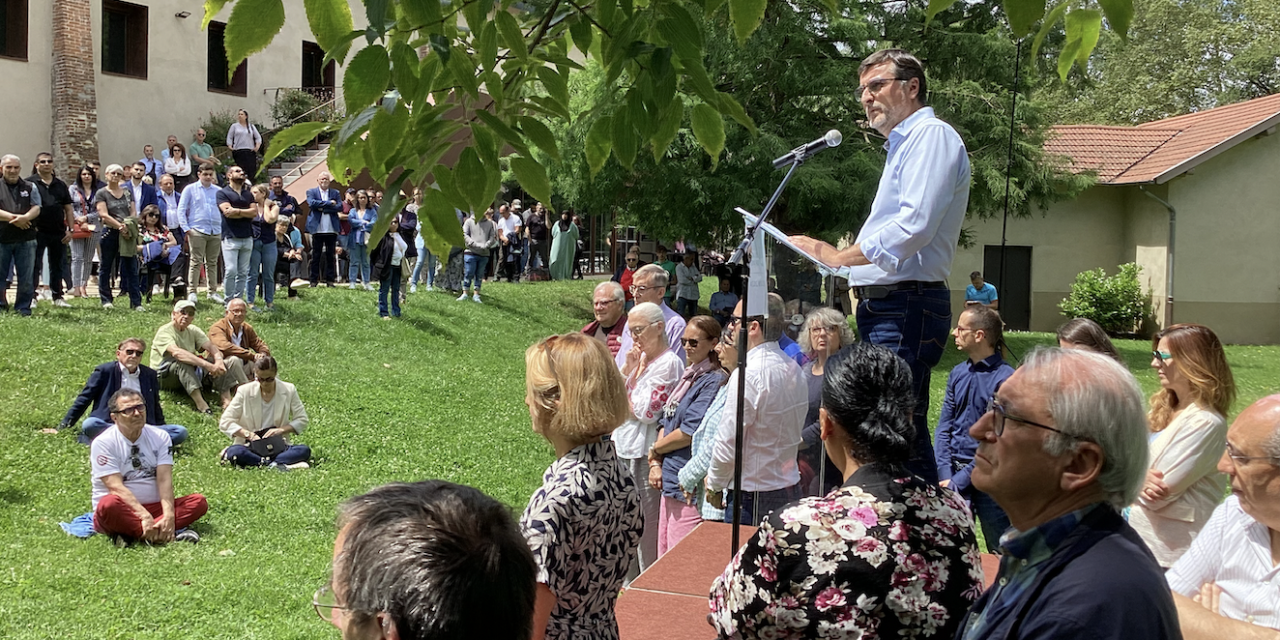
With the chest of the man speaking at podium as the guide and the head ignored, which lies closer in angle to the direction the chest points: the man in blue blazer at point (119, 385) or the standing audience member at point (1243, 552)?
the man in blue blazer

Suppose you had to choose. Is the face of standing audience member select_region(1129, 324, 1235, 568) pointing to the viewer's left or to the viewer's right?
to the viewer's left

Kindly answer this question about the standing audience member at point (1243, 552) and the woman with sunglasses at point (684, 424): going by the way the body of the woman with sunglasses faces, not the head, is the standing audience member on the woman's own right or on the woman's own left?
on the woman's own left

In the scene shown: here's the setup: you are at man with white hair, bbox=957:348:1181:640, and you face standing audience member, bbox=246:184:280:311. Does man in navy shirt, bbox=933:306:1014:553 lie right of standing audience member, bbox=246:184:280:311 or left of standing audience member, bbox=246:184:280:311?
right

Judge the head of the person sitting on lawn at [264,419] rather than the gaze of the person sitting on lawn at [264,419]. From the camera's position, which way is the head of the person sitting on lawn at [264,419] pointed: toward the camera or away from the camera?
toward the camera

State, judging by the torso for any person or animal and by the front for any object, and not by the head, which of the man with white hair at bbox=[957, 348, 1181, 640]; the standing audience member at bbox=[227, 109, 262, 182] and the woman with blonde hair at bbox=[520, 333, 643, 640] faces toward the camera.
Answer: the standing audience member

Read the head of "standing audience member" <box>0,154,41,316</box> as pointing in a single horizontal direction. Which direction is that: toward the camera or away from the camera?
toward the camera

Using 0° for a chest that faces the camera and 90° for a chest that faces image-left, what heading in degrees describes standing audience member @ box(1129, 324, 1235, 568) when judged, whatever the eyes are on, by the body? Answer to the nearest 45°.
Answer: approximately 90°

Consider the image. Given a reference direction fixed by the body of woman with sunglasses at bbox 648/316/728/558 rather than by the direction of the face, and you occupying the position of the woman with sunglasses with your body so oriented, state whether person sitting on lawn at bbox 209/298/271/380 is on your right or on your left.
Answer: on your right

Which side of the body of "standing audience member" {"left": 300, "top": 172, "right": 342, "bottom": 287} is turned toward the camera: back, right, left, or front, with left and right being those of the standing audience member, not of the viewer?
front

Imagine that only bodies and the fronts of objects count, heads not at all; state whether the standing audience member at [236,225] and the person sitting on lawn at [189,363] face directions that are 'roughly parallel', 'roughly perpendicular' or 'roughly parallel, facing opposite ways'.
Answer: roughly parallel

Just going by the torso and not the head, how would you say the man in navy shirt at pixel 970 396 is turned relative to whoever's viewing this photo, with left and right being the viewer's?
facing the viewer and to the left of the viewer

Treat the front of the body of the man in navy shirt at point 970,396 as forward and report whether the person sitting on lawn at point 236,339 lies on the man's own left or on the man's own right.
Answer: on the man's own right

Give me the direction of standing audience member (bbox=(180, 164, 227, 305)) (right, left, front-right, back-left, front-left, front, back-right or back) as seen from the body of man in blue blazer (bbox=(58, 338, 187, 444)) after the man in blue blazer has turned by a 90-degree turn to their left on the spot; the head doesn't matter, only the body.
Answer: left

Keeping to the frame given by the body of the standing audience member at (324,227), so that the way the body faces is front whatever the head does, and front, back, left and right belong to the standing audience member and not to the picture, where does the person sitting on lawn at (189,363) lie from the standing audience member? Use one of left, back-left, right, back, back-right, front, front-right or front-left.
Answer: front

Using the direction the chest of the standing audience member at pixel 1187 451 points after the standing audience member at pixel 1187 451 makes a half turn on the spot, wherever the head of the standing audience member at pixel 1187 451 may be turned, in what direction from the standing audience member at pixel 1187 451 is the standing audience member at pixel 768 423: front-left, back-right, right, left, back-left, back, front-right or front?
back

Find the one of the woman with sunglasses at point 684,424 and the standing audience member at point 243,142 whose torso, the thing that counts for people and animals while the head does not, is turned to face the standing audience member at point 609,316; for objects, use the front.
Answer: the standing audience member at point 243,142

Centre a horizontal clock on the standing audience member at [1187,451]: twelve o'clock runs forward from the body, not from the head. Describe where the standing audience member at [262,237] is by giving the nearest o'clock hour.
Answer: the standing audience member at [262,237] is roughly at 1 o'clock from the standing audience member at [1187,451].

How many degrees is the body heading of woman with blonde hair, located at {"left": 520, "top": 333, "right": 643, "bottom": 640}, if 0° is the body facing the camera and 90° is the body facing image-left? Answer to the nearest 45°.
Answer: approximately 135°

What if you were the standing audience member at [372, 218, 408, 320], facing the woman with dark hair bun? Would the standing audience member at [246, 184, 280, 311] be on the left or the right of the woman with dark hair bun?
right
